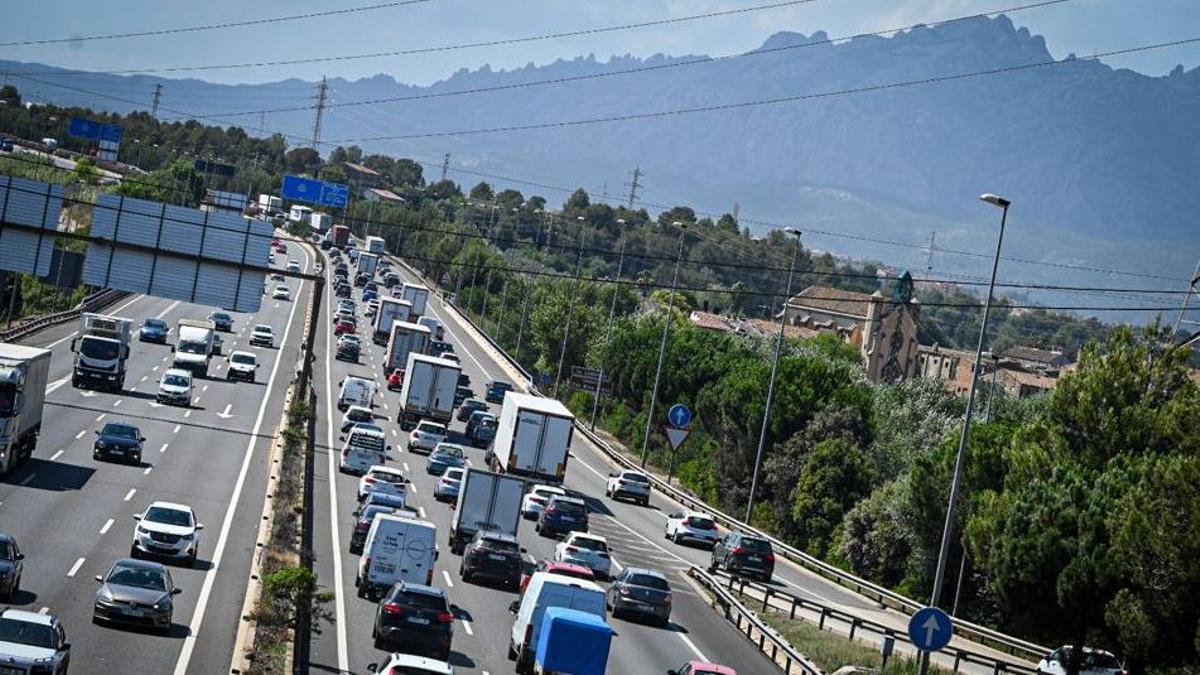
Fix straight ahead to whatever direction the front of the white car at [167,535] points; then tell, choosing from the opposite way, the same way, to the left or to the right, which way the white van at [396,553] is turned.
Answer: the opposite way

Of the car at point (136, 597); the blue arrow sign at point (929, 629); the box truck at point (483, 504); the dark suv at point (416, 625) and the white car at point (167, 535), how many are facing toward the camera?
3

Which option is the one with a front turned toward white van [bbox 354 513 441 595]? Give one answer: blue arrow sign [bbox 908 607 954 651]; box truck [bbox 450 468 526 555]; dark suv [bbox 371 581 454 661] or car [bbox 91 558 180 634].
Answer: the dark suv

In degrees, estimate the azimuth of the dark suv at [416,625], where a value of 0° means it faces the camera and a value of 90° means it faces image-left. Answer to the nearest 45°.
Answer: approximately 180°

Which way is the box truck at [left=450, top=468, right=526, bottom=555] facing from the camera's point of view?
away from the camera

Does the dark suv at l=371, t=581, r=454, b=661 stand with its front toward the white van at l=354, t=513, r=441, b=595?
yes

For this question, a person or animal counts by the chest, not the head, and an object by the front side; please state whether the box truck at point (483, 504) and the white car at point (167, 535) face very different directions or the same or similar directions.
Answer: very different directions

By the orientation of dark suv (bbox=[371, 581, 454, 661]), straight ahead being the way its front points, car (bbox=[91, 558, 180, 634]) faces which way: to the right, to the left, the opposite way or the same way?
the opposite way

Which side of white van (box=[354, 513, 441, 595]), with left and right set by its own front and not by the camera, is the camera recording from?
back

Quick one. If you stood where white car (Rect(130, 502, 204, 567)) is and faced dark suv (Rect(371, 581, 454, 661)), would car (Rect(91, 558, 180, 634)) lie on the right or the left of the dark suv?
right

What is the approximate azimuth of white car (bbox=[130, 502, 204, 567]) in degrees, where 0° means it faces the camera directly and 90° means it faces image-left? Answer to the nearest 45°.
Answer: approximately 0°

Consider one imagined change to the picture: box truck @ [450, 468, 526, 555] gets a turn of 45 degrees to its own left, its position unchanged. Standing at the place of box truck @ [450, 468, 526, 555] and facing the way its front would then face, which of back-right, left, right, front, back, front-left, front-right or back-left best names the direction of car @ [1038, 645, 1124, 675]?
back

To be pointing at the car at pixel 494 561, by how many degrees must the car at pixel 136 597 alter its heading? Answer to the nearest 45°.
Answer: approximately 135° to its left

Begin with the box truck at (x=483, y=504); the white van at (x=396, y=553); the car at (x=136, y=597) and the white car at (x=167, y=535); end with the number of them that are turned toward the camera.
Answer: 2

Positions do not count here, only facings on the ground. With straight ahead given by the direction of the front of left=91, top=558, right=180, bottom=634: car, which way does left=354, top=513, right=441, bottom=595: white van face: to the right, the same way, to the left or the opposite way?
the opposite way
